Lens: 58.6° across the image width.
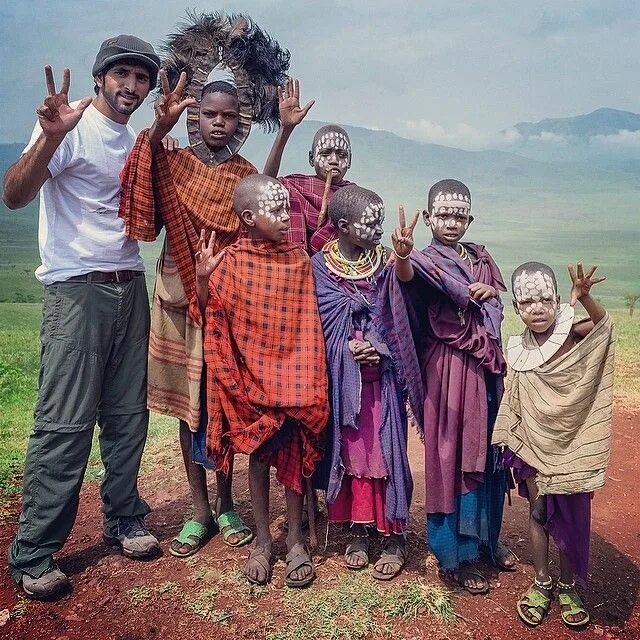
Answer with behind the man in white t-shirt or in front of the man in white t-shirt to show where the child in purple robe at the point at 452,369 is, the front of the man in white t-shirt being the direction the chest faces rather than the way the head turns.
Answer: in front

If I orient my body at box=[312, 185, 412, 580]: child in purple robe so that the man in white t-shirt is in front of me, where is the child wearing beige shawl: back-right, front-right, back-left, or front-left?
back-left

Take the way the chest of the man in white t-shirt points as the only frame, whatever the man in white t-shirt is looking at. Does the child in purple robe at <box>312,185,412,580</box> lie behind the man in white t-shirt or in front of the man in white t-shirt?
in front

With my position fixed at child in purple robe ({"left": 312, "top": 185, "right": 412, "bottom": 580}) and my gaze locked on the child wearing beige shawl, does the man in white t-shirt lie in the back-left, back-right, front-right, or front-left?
back-right

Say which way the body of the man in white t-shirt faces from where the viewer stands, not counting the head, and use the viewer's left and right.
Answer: facing the viewer and to the right of the viewer

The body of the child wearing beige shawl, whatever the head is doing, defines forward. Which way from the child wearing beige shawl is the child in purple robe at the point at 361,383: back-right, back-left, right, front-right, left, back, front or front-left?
right

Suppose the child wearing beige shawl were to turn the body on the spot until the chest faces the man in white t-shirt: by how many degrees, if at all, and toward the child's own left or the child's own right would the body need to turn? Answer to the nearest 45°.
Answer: approximately 90° to the child's own right

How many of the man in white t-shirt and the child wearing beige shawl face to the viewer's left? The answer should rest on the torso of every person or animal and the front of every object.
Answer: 0

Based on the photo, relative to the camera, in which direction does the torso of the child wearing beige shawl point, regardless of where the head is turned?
toward the camera
